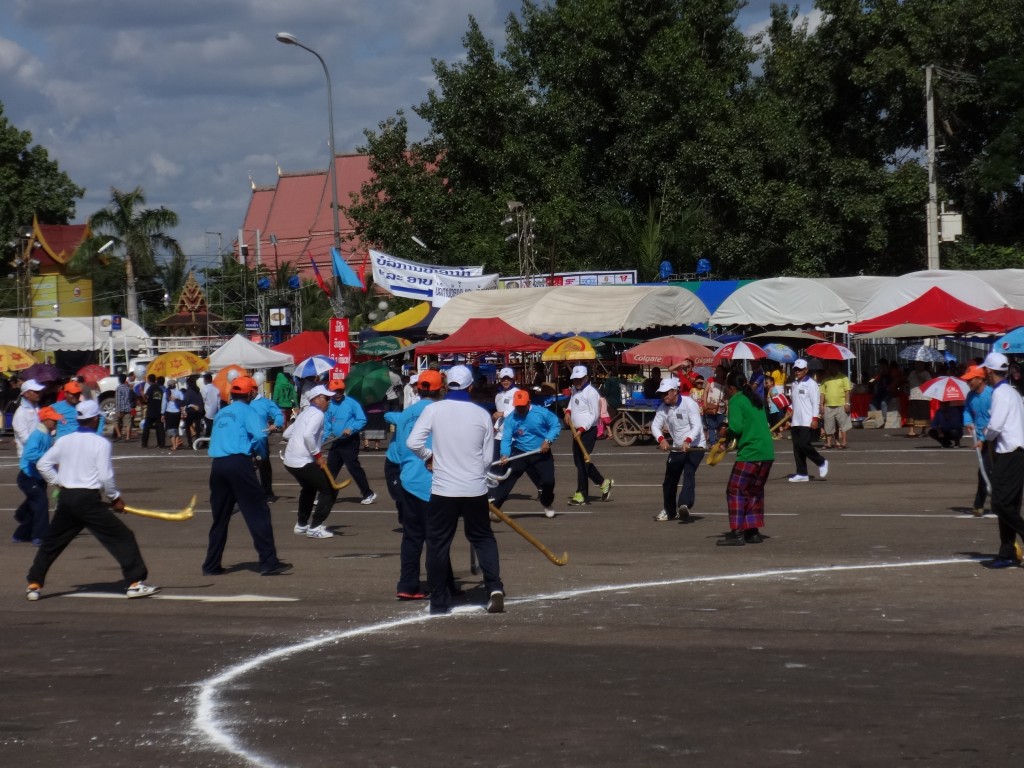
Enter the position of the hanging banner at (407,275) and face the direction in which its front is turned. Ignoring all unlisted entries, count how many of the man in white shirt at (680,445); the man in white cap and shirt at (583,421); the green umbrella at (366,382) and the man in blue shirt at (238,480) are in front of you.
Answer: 4

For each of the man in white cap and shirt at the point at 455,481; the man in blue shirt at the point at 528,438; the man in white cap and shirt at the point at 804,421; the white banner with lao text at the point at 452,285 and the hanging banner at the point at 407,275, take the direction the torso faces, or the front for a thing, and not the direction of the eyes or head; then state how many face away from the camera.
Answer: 1

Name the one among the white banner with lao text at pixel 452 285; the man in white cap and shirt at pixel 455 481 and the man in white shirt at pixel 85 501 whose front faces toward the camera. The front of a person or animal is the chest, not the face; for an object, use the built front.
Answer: the white banner with lao text

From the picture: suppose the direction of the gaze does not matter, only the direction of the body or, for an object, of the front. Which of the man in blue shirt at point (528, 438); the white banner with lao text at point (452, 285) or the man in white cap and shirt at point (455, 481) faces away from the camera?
the man in white cap and shirt

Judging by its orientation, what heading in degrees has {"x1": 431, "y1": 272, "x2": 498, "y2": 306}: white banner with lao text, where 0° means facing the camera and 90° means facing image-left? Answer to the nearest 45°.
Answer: approximately 0°

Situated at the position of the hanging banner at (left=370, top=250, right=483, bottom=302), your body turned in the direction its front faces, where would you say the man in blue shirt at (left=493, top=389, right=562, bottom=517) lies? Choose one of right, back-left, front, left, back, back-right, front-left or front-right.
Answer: front

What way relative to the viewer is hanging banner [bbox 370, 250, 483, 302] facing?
toward the camera

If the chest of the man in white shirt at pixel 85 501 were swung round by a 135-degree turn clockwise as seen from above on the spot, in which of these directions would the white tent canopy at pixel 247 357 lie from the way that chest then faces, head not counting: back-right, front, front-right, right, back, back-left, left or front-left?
back

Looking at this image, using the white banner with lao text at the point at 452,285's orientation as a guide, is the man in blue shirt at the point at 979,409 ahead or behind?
ahead

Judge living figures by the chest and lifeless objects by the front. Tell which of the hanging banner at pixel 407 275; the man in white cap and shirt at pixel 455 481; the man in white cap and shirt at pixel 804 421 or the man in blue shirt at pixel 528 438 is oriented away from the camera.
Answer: the man in white cap and shirt at pixel 455 481

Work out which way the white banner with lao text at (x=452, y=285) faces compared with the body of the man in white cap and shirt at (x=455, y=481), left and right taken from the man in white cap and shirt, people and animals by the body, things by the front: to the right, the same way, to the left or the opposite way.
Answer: the opposite way

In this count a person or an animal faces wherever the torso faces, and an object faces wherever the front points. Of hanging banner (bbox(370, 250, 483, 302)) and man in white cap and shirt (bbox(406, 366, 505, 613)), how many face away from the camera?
1

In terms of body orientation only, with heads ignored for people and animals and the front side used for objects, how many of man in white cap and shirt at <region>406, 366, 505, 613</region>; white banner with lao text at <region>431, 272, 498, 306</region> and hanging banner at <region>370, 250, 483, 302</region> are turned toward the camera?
2

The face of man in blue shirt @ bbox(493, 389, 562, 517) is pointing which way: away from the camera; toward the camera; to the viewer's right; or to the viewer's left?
toward the camera

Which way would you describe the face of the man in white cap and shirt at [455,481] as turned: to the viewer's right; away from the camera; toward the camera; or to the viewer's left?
away from the camera

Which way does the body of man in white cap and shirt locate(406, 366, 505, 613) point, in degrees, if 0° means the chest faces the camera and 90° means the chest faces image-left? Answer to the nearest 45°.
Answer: approximately 180°

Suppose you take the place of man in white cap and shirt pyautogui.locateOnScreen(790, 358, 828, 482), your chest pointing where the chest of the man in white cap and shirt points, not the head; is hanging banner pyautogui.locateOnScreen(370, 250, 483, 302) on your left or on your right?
on your right

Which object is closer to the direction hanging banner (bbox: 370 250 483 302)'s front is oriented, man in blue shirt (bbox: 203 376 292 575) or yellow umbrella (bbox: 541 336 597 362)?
the man in blue shirt

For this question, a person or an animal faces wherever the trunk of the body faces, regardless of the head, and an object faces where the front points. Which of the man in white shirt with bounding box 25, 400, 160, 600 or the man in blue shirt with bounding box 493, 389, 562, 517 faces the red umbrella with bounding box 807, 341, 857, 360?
the man in white shirt

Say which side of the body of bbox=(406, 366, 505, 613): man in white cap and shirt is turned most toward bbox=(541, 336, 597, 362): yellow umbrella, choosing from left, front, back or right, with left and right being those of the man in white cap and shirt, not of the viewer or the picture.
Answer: front

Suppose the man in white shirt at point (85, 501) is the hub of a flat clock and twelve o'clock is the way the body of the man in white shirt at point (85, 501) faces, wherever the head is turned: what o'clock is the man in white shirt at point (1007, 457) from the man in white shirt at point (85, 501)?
the man in white shirt at point (1007, 457) is roughly at 2 o'clock from the man in white shirt at point (85, 501).

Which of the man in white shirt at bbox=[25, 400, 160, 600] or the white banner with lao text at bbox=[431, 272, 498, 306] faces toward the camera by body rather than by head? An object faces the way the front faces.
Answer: the white banner with lao text
